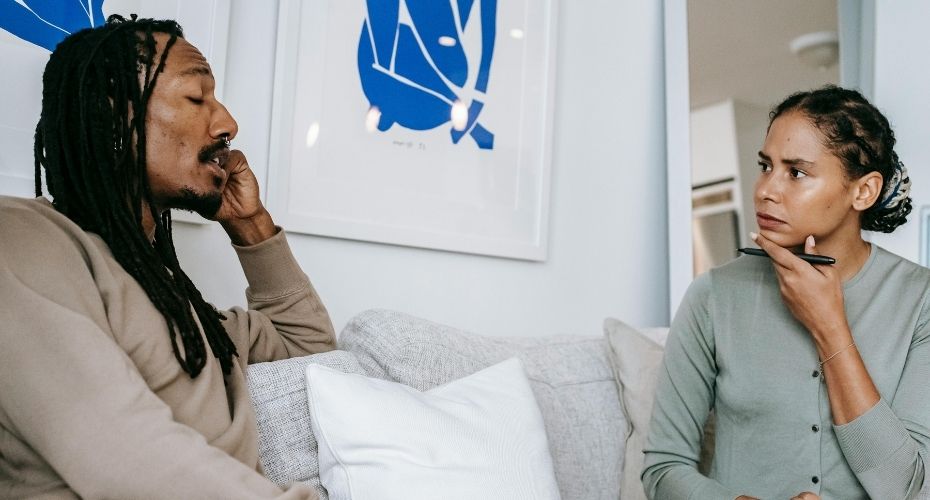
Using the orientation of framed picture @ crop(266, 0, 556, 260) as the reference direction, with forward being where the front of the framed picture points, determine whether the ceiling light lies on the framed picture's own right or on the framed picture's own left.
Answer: on the framed picture's own left

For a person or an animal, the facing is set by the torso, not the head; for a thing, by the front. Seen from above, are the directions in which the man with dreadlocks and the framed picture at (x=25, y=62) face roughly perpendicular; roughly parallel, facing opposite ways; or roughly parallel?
roughly perpendicular

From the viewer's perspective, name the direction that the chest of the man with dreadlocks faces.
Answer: to the viewer's right

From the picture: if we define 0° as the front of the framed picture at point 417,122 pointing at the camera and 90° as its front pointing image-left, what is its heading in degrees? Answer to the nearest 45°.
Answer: approximately 0°

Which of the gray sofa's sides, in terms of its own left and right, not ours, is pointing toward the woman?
left

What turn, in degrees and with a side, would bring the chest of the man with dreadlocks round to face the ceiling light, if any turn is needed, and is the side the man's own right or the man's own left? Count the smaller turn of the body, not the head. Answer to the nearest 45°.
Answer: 0° — they already face it

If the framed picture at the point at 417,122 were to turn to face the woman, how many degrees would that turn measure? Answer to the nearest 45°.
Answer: approximately 45° to its left
